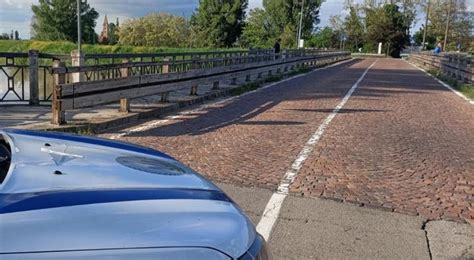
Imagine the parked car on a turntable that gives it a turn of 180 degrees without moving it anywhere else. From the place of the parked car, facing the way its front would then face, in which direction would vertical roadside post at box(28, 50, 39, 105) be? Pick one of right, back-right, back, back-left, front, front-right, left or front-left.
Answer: right

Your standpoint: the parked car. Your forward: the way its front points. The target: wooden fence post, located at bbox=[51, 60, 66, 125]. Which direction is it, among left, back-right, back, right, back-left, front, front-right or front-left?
left

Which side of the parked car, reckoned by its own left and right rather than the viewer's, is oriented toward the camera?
right
